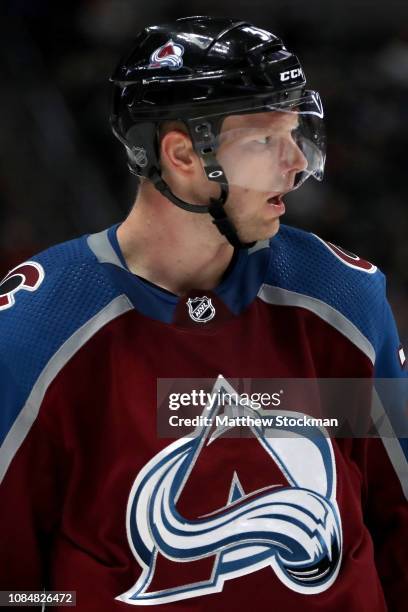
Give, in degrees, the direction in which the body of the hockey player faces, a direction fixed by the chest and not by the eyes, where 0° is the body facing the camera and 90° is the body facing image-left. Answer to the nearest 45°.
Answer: approximately 0°

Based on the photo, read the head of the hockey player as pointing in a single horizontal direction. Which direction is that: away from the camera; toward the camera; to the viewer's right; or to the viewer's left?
to the viewer's right
